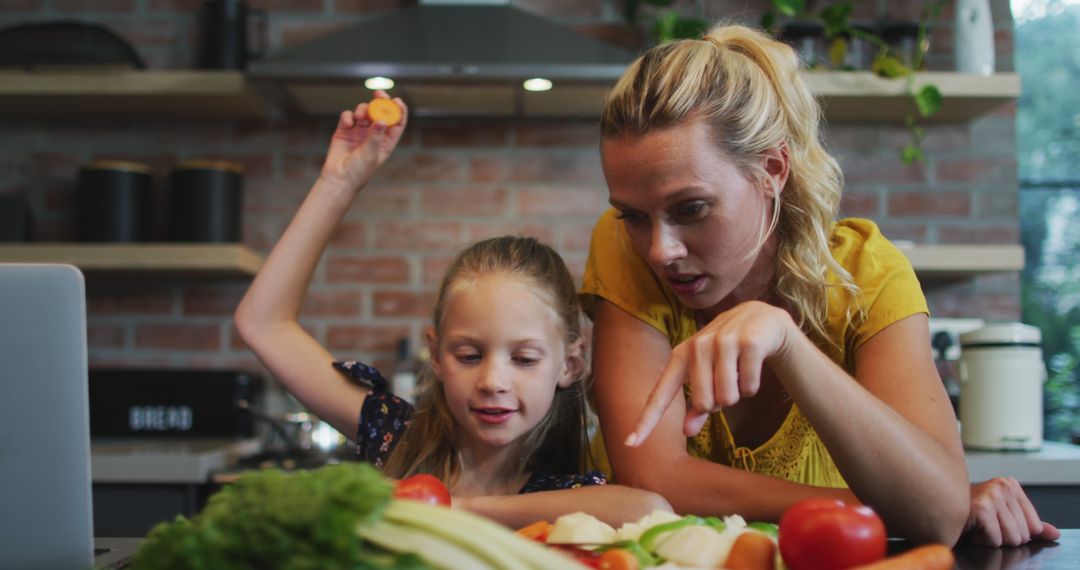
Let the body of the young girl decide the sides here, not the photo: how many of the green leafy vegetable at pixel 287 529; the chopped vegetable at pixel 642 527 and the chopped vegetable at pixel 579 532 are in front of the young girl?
3

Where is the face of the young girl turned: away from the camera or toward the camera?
toward the camera

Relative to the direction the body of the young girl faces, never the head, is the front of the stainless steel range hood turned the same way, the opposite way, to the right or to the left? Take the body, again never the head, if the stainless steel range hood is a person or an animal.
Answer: the same way

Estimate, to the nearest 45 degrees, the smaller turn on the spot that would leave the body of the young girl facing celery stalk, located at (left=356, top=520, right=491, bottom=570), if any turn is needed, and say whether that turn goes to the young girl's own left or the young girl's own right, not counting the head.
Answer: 0° — they already face it

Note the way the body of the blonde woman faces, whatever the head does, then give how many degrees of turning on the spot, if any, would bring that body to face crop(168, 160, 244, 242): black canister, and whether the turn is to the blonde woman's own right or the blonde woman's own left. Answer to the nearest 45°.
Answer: approximately 90° to the blonde woman's own right

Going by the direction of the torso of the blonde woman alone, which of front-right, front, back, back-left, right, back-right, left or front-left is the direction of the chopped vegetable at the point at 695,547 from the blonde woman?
front-left

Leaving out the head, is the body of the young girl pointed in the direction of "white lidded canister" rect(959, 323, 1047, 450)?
no

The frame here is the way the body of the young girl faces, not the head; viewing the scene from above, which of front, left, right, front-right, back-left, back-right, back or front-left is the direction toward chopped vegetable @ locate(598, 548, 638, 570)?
front

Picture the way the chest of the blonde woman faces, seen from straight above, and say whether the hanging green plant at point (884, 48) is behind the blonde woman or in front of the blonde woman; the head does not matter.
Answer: behind

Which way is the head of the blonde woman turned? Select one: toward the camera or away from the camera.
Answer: toward the camera

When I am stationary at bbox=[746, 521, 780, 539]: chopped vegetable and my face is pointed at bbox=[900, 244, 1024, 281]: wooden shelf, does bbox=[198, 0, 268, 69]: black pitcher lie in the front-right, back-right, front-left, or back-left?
front-left

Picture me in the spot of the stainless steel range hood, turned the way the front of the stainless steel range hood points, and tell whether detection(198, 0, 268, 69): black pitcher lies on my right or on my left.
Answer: on my right

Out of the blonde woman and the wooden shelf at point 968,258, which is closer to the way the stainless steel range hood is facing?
the blonde woman

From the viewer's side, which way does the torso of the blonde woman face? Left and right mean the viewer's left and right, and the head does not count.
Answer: facing the viewer and to the left of the viewer

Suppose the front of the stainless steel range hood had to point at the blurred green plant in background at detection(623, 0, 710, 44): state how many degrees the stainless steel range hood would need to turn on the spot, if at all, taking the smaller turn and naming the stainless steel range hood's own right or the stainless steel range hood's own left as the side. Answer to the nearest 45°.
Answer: approximately 90° to the stainless steel range hood's own left

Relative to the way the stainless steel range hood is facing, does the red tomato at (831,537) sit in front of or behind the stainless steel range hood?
in front

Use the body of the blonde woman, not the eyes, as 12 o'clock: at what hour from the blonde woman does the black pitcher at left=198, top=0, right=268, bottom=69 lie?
The black pitcher is roughly at 5 o'clock from the blonde woman.

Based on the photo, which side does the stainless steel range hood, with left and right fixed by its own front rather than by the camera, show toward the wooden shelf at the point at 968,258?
left

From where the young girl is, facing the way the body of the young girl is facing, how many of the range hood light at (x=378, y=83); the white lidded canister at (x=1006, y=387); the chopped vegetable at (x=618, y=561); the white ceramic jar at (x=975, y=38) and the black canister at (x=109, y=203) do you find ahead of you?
1

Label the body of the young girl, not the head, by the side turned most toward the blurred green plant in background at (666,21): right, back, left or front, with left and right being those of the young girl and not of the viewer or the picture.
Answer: back

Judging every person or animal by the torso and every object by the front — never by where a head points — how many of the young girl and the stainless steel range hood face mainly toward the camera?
2

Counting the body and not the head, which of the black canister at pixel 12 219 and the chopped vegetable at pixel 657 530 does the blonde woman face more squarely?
the chopped vegetable

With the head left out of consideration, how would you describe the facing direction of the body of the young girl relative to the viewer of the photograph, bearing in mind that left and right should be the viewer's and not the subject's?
facing the viewer

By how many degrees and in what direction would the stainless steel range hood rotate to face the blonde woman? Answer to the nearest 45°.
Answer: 0° — it already faces them

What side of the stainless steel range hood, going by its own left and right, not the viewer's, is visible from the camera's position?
front
